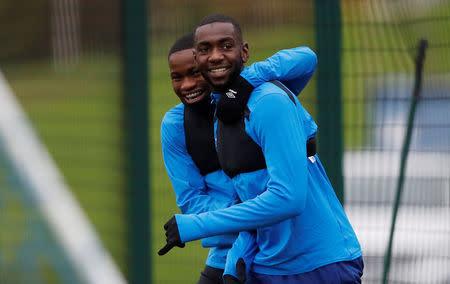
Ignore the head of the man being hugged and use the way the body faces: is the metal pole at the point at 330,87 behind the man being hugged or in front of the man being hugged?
behind

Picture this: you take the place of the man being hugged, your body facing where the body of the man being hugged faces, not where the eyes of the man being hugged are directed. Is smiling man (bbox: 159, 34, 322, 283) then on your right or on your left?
on your right

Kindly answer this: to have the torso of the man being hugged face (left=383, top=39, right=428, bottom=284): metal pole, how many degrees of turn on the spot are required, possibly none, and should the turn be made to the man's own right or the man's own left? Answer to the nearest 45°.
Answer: approximately 180°

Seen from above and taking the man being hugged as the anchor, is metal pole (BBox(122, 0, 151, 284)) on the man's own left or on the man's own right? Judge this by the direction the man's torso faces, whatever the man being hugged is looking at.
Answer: on the man's own right

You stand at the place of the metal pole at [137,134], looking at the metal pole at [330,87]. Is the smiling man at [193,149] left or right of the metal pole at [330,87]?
right

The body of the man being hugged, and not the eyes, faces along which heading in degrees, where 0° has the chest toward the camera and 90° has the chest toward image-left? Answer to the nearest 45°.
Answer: approximately 45°
